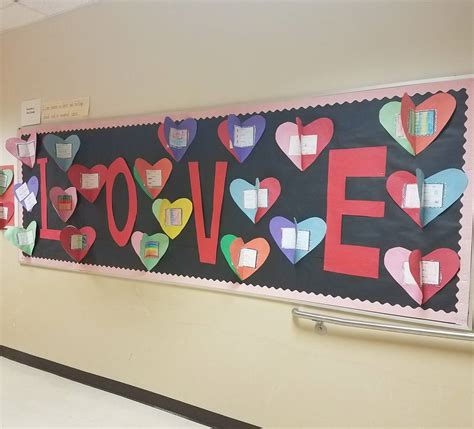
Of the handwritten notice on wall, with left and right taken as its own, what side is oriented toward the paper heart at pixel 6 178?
right

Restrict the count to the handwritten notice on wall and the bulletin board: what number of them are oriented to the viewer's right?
0

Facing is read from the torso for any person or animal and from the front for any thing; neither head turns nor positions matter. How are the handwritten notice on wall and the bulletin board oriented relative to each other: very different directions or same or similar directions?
same or similar directions

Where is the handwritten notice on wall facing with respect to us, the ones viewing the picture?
facing the viewer and to the left of the viewer

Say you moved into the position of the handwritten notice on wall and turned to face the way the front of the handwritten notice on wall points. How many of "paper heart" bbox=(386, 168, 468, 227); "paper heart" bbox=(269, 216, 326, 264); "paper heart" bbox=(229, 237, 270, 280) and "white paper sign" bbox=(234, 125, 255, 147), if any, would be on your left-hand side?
4

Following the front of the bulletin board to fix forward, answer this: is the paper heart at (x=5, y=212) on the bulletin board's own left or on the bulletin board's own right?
on the bulletin board's own right

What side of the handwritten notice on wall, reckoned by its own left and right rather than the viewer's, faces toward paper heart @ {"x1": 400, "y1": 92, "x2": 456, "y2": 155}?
left

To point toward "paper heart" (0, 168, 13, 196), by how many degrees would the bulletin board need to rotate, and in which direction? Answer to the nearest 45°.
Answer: approximately 90° to its right

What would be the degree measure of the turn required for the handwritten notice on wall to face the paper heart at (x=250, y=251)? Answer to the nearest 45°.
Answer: approximately 90° to its left

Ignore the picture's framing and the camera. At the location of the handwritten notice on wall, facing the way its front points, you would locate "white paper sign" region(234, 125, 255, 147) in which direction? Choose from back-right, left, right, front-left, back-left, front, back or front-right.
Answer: left
